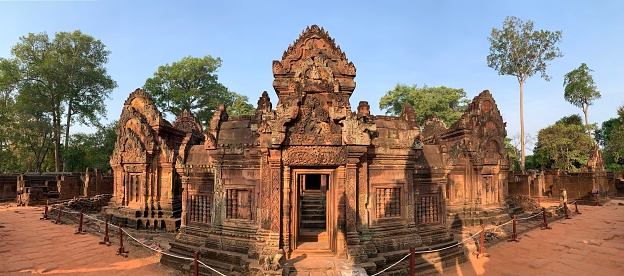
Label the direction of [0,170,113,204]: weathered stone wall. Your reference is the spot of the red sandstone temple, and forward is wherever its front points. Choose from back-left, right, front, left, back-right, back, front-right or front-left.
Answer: back-right

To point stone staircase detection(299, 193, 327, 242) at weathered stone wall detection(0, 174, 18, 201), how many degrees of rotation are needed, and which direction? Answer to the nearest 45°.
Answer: approximately 135° to its right

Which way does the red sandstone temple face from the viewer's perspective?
toward the camera

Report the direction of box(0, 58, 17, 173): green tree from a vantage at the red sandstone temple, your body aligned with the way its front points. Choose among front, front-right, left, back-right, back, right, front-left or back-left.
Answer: back-right

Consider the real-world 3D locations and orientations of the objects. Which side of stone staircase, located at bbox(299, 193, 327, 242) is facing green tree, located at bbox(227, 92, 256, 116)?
back

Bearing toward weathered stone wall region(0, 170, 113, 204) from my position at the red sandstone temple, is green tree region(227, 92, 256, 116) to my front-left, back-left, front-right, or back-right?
front-right

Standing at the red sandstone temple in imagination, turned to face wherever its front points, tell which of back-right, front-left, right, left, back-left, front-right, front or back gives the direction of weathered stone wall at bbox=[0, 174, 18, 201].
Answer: back-right

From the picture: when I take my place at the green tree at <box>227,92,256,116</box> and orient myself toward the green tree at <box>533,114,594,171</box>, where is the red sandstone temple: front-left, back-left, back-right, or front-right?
front-right

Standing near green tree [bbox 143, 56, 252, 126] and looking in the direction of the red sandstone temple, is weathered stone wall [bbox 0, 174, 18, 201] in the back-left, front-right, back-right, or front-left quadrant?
front-right

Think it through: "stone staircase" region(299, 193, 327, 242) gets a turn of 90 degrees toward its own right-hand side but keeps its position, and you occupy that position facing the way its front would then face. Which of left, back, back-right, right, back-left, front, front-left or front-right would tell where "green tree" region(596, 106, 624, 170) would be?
back-right

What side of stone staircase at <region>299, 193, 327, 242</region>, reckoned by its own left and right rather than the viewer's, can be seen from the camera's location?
front

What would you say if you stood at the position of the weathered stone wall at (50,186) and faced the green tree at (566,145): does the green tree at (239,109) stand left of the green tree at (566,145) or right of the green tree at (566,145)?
left
